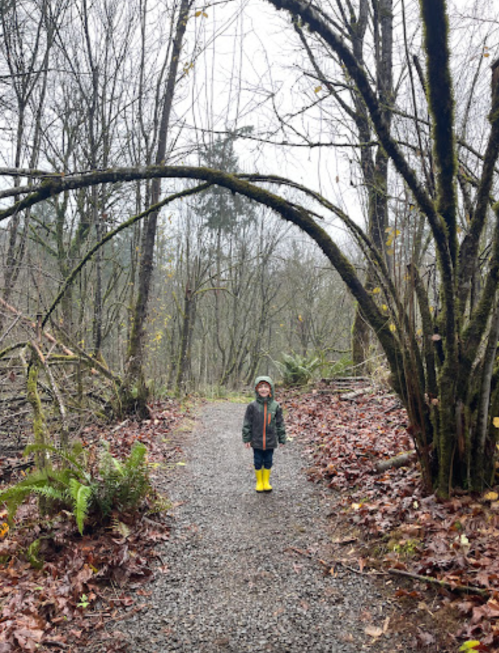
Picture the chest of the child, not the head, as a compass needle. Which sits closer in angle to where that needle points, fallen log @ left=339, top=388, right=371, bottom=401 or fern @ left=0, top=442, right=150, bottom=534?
the fern

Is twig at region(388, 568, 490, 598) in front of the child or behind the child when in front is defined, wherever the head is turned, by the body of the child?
in front

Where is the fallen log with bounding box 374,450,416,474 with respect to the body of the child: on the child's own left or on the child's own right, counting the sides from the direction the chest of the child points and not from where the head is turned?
on the child's own left

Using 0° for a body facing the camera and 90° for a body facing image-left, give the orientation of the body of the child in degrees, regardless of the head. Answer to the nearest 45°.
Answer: approximately 0°

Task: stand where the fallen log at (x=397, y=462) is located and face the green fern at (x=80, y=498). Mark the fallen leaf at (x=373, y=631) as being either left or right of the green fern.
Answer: left

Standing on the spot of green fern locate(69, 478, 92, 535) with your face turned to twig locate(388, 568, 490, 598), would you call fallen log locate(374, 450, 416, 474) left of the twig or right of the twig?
left

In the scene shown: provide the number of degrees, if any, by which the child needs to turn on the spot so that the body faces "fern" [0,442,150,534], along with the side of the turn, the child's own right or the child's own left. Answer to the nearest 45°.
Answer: approximately 45° to the child's own right

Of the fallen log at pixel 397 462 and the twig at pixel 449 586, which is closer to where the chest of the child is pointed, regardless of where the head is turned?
the twig
